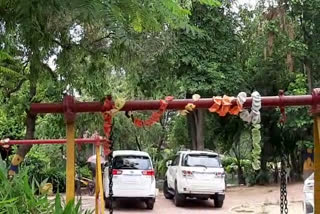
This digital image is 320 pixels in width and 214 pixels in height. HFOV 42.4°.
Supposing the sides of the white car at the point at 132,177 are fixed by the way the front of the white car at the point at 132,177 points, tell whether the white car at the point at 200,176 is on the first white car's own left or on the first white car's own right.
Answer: on the first white car's own right

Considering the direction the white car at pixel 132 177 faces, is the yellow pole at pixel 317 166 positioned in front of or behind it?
behind

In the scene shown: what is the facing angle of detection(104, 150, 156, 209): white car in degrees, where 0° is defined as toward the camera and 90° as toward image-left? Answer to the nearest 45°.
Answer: approximately 180°

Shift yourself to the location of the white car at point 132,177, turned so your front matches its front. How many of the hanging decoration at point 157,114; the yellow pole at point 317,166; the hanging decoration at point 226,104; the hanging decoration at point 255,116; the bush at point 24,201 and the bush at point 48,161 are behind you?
5

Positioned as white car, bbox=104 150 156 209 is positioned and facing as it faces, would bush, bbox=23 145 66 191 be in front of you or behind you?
in front

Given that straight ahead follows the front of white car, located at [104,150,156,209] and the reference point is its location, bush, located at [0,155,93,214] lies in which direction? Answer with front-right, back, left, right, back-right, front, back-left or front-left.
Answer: back

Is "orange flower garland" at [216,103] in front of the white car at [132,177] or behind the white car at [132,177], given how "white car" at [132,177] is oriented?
behind
